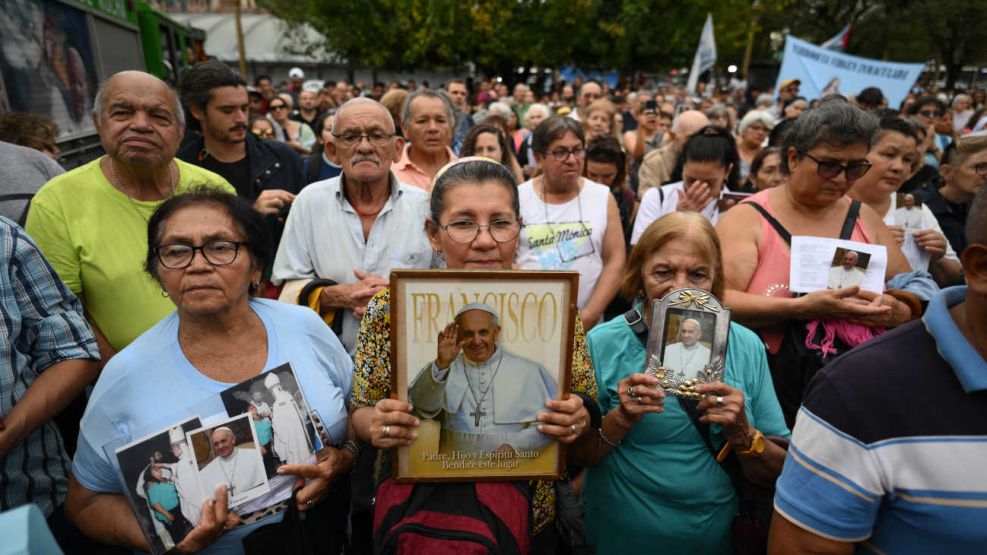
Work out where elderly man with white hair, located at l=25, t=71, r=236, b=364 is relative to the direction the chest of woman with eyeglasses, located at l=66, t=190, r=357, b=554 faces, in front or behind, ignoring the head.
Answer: behind

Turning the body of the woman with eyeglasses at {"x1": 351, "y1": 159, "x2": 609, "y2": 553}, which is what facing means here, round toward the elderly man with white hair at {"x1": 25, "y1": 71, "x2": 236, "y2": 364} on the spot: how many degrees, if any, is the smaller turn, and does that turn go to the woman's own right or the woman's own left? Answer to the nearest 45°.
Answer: approximately 135° to the woman's own right

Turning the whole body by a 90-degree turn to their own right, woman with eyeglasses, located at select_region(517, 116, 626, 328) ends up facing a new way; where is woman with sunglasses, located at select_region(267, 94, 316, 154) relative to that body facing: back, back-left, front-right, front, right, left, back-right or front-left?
front-right

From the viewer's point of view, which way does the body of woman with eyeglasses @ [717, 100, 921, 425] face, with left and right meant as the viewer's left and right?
facing the viewer and to the right of the viewer

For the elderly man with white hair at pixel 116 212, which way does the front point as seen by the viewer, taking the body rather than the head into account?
toward the camera

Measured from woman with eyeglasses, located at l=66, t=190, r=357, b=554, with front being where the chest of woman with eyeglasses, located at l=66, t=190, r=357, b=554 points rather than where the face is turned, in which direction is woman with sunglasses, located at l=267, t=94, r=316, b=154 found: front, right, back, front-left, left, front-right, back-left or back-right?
back

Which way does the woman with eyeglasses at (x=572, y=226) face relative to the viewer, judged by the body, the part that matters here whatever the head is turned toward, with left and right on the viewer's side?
facing the viewer

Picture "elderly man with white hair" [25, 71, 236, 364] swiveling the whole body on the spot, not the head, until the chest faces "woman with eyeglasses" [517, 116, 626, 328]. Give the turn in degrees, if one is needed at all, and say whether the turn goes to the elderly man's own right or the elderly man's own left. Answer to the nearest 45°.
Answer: approximately 90° to the elderly man's own left

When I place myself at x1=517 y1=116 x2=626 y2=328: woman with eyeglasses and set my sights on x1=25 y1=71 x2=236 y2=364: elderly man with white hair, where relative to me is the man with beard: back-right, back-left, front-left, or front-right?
front-right

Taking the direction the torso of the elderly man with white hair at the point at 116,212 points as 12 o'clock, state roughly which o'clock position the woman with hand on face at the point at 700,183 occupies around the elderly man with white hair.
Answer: The woman with hand on face is roughly at 9 o'clock from the elderly man with white hair.

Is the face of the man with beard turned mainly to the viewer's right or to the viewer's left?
to the viewer's right

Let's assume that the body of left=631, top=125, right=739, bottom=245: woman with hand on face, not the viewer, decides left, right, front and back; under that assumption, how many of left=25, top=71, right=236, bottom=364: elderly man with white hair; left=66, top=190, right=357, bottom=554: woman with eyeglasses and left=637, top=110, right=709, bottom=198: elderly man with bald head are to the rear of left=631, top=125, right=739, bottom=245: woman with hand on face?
1
